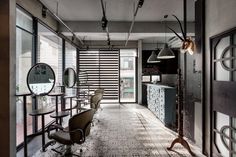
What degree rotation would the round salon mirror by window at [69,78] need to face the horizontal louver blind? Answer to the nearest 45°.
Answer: approximately 90° to its left

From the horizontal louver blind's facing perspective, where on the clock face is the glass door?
The glass door is roughly at 9 o'clock from the horizontal louver blind.

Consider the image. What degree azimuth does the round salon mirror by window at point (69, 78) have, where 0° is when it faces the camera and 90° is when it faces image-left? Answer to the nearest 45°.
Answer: approximately 315°

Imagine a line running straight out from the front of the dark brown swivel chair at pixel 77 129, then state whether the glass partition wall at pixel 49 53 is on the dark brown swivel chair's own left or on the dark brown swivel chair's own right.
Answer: on the dark brown swivel chair's own right

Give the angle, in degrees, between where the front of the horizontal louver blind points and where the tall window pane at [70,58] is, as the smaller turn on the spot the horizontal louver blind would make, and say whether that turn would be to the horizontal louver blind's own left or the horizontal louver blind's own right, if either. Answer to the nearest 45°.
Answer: approximately 45° to the horizontal louver blind's own right

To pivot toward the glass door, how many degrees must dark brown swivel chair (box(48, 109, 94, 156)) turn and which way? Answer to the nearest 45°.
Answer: approximately 90° to its right

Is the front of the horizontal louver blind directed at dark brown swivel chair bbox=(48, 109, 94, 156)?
yes

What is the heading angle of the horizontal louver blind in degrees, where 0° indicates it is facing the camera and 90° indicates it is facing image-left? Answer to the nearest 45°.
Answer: approximately 0°
